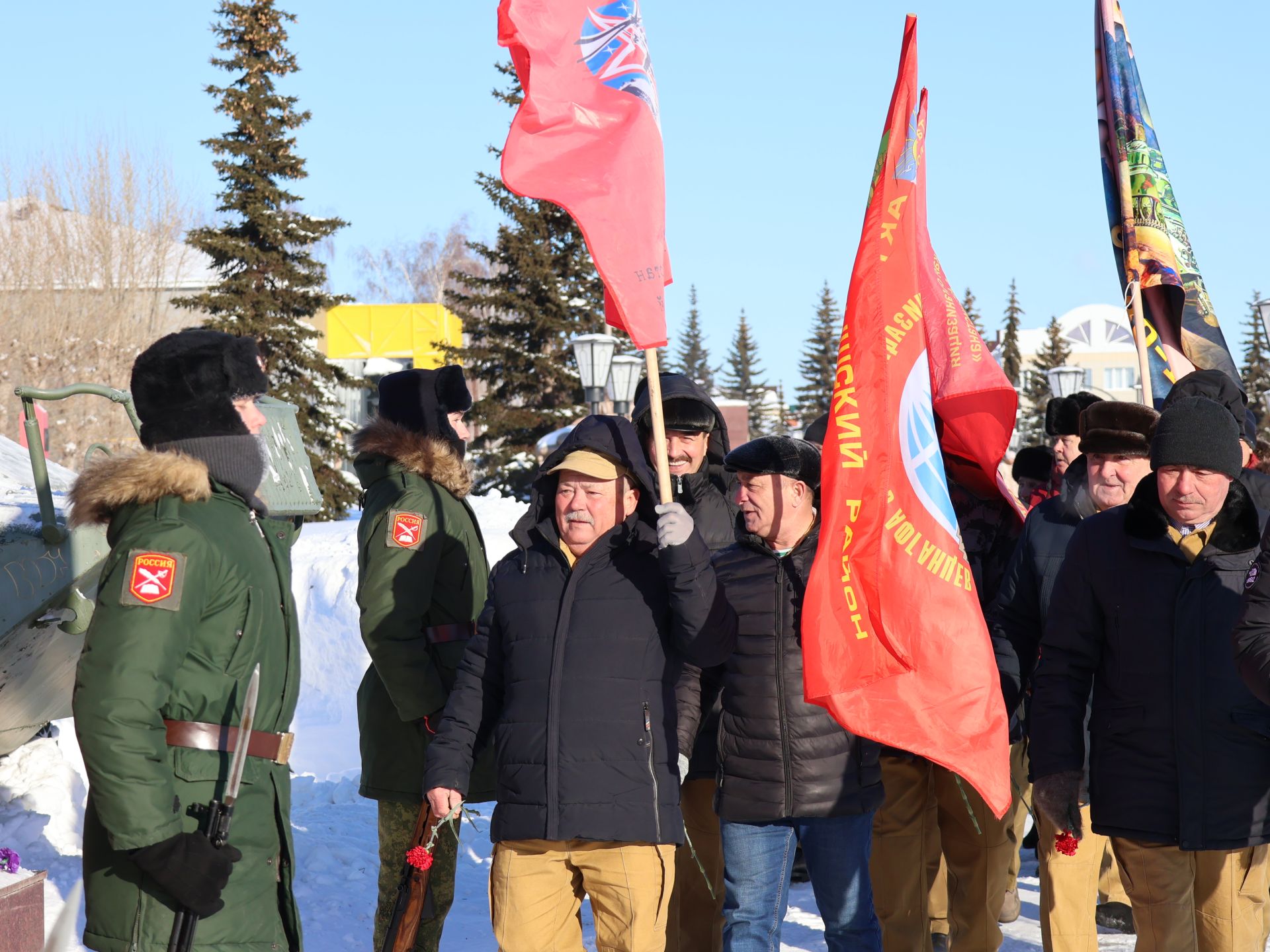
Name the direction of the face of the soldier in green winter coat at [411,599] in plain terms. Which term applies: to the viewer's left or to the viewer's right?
to the viewer's right

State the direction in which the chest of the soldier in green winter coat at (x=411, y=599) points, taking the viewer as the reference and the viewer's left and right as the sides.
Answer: facing to the right of the viewer

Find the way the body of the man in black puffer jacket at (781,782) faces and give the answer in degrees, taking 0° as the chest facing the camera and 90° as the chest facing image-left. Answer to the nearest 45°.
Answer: approximately 0°

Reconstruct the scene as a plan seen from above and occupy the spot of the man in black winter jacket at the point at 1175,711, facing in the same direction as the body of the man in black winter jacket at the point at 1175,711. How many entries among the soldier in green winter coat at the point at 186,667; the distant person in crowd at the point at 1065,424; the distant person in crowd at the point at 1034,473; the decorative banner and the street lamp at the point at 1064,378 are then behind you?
4

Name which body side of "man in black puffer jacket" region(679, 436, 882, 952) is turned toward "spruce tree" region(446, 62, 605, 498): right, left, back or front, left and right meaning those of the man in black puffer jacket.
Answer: back

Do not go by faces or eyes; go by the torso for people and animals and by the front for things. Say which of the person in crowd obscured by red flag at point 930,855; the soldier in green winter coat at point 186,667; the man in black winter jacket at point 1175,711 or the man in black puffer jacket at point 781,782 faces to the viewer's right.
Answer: the soldier in green winter coat

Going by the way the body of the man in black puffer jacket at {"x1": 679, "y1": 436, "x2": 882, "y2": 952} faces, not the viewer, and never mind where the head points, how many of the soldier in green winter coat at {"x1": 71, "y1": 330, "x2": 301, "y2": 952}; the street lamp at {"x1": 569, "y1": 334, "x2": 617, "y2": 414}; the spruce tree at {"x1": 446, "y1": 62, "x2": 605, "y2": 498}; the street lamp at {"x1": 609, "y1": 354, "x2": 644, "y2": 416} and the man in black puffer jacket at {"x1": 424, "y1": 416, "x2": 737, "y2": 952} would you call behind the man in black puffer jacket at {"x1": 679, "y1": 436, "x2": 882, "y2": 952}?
3

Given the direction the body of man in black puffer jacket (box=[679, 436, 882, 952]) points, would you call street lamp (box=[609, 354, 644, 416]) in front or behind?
behind
